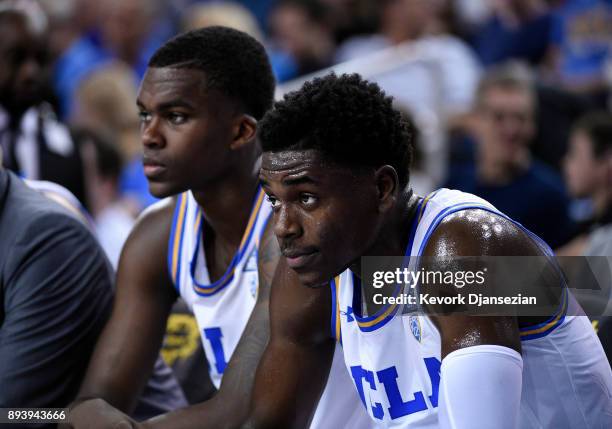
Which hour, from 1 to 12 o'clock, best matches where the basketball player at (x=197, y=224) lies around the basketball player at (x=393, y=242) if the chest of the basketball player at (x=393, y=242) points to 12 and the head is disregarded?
the basketball player at (x=197, y=224) is roughly at 3 o'clock from the basketball player at (x=393, y=242).

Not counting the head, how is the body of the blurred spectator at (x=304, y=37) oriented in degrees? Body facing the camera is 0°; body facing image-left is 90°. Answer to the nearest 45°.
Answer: approximately 45°

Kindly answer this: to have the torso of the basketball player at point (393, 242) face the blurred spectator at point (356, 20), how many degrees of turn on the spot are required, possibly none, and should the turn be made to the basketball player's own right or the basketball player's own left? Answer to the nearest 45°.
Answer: approximately 135° to the basketball player's own right

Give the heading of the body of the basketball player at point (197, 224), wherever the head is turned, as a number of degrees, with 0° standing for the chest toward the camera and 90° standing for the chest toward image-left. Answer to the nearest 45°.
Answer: approximately 45°

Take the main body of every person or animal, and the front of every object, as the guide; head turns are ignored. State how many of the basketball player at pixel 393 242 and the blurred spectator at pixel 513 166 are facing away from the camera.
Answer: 0

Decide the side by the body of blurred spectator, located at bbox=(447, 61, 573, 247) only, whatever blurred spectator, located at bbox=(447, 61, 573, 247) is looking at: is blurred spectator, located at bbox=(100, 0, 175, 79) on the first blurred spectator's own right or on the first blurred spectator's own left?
on the first blurred spectator's own right

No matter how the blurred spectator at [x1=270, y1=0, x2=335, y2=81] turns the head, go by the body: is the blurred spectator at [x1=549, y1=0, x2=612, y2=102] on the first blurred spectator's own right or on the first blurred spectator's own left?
on the first blurred spectator's own left

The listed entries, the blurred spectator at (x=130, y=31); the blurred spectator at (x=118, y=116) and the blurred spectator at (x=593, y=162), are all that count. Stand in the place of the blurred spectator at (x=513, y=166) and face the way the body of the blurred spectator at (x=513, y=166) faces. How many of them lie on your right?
2

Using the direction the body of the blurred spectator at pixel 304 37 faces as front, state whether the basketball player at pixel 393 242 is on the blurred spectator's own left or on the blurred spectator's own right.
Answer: on the blurred spectator's own left

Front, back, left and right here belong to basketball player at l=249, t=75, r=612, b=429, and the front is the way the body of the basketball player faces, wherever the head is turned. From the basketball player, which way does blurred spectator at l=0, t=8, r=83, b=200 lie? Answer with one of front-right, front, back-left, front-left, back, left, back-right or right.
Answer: right
